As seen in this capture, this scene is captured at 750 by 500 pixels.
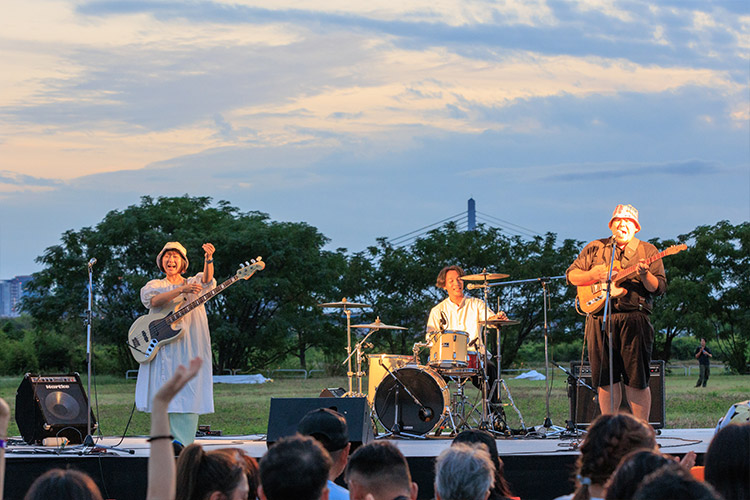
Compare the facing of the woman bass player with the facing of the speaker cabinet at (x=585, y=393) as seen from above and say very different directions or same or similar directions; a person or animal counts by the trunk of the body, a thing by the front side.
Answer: same or similar directions

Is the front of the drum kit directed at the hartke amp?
no

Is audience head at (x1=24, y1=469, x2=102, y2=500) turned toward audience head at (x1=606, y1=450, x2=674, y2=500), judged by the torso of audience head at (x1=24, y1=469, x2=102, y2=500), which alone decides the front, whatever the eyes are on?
no

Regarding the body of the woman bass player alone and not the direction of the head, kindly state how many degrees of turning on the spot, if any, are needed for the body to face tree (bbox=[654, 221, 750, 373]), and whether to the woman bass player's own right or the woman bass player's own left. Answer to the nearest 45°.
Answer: approximately 135° to the woman bass player's own left

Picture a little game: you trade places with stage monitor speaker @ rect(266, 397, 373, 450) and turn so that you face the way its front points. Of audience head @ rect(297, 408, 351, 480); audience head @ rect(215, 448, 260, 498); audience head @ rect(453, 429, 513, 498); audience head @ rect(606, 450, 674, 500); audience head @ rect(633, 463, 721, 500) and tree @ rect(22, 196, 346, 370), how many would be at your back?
5

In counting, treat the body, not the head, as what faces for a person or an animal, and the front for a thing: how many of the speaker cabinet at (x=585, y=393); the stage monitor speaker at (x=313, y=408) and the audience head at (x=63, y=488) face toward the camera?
1

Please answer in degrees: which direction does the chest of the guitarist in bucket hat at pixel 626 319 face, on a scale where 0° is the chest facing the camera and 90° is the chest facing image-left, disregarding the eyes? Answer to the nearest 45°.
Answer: approximately 0°

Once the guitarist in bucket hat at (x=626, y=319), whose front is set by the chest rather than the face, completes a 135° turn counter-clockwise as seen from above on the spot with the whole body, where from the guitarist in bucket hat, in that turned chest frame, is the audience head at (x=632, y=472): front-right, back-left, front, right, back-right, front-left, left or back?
back-right

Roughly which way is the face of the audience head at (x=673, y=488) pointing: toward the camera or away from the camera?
away from the camera

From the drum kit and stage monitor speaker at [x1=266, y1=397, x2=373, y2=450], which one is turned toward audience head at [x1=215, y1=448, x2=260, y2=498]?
the drum kit

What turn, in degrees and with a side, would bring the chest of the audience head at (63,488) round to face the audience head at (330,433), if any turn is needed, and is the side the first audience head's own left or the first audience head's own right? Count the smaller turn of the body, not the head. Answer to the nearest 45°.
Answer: approximately 45° to the first audience head's own right

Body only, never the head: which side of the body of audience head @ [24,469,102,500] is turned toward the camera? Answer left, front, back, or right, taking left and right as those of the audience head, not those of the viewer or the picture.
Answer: back

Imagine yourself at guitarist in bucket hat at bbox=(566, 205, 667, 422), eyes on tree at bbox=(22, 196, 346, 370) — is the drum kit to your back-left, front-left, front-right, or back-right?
front-left

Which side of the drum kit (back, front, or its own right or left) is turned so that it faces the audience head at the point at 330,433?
front

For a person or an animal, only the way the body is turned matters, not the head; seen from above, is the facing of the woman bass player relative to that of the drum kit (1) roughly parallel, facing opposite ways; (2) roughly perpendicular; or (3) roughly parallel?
roughly parallel

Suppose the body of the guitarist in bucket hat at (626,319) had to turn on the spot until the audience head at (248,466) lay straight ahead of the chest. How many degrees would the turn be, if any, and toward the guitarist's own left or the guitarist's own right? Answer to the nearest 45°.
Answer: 0° — they already face them

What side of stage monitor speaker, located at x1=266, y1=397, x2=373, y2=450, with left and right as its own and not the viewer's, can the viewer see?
back

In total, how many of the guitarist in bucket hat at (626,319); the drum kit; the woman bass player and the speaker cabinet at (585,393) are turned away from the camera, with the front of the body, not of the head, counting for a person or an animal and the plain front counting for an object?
0

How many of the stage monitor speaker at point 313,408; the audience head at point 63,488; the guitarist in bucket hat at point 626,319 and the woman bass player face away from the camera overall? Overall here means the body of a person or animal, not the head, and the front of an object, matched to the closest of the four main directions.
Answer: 2

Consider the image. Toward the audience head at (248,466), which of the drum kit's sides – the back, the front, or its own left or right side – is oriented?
front

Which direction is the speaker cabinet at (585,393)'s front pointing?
toward the camera

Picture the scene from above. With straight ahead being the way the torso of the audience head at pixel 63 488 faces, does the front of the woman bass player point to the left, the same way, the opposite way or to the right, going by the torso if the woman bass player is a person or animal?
the opposite way

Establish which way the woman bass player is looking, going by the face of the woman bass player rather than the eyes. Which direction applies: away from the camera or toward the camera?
toward the camera
